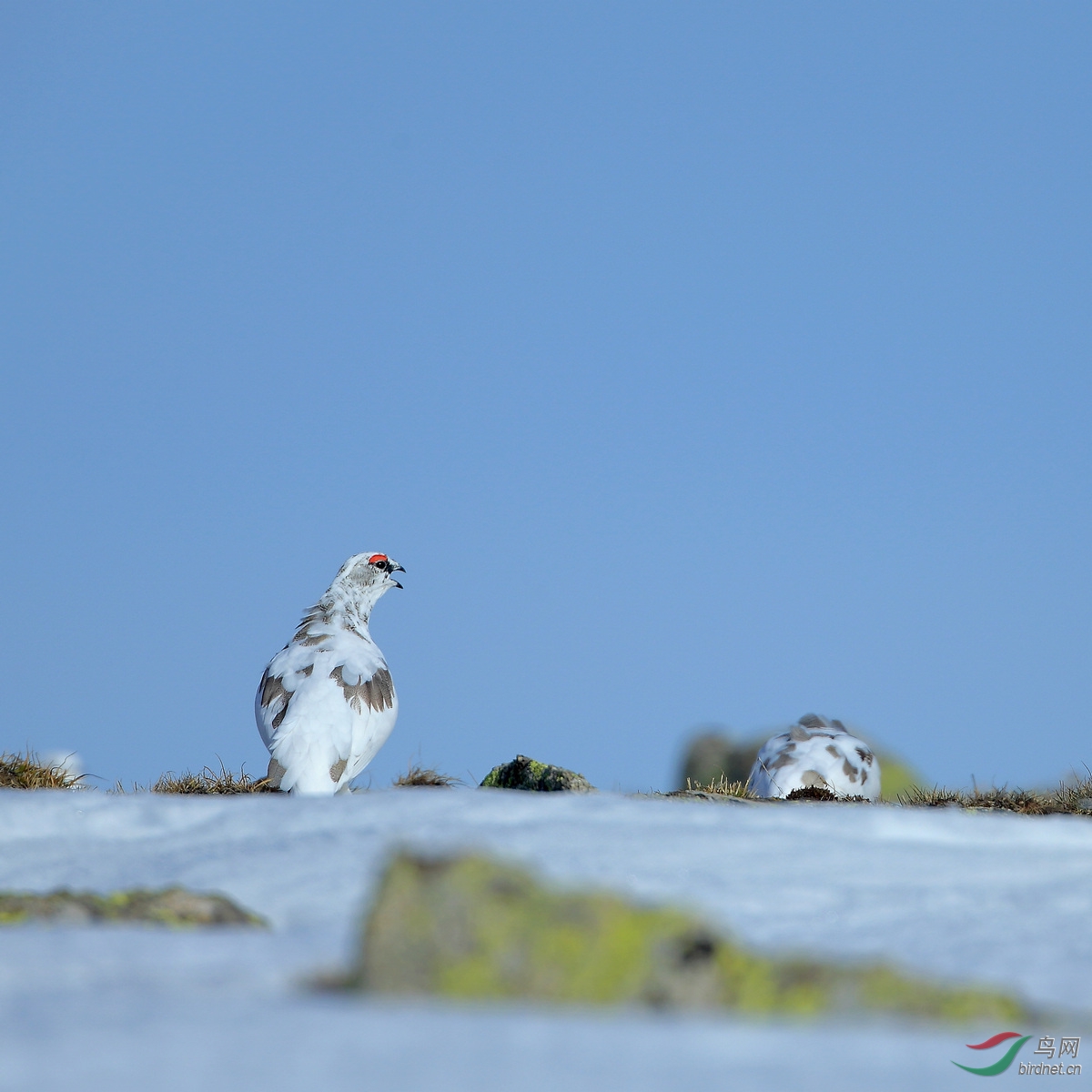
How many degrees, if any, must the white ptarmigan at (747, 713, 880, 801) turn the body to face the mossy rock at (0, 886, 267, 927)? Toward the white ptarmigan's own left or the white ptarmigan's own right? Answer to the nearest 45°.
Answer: approximately 180°

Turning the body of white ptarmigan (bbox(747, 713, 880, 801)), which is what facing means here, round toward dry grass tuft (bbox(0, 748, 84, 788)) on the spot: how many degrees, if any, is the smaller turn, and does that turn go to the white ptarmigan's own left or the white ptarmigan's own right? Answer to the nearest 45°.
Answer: approximately 135° to the white ptarmigan's own left

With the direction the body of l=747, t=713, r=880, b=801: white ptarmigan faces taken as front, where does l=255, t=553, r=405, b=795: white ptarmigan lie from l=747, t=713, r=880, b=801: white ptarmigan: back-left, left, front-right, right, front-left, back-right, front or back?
back-left

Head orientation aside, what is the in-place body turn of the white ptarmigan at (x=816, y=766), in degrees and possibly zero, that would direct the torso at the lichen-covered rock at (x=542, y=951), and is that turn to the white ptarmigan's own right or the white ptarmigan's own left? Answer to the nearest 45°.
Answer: approximately 180°

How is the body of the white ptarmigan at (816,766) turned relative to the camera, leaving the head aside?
away from the camera

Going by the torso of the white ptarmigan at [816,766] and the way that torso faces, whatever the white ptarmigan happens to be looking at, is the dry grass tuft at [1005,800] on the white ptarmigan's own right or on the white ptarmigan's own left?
on the white ptarmigan's own right

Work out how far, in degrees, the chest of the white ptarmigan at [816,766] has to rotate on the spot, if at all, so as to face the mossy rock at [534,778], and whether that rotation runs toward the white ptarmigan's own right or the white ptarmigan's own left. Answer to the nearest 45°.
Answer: approximately 135° to the white ptarmigan's own left

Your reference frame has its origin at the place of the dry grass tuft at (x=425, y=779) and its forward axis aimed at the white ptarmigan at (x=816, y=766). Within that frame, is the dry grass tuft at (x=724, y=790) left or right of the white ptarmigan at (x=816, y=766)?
right

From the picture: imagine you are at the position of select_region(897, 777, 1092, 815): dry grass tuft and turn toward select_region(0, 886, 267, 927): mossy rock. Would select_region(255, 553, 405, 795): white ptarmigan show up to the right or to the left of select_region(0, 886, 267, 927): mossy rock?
right

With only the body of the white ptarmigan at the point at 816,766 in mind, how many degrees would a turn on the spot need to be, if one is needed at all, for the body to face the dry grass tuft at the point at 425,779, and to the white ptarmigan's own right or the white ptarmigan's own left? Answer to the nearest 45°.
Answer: approximately 135° to the white ptarmigan's own left
